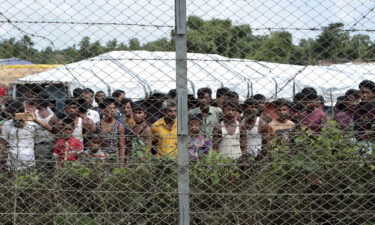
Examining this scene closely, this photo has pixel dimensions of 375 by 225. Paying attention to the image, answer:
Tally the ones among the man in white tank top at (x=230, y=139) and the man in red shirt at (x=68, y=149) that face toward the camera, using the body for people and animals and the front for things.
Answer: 2

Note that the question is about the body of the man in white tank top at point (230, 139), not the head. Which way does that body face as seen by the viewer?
toward the camera

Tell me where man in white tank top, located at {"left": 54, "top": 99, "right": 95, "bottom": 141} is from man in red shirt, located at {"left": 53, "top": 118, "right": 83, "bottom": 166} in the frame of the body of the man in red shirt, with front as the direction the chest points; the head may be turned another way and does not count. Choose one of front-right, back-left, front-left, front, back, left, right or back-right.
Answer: back

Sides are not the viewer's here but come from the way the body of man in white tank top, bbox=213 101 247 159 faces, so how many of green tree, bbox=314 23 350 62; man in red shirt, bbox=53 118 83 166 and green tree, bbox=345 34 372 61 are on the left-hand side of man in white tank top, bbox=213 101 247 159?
2

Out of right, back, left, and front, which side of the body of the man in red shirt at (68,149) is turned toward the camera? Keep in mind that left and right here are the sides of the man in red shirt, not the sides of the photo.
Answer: front
